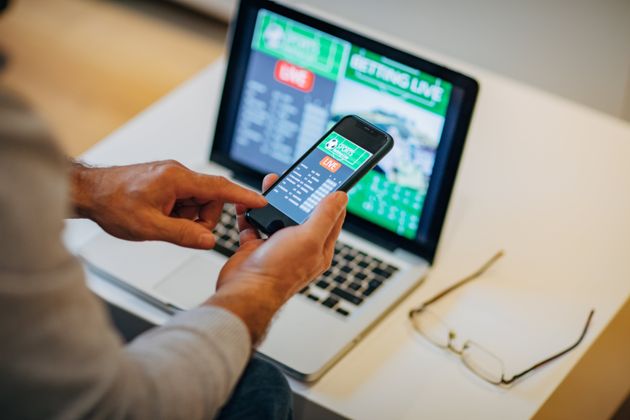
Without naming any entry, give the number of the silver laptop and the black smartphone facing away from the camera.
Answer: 0

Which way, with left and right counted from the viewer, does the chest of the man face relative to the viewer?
facing away from the viewer and to the right of the viewer

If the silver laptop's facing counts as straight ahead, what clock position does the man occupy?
The man is roughly at 11 o'clock from the silver laptop.

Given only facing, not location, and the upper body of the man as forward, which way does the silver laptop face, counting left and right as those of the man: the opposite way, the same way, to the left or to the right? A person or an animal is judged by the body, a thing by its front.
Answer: the opposite way

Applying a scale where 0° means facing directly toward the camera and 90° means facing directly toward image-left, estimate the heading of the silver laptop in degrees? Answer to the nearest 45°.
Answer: approximately 45°

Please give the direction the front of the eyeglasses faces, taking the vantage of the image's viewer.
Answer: facing the viewer and to the left of the viewer

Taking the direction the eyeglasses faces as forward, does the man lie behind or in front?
in front
